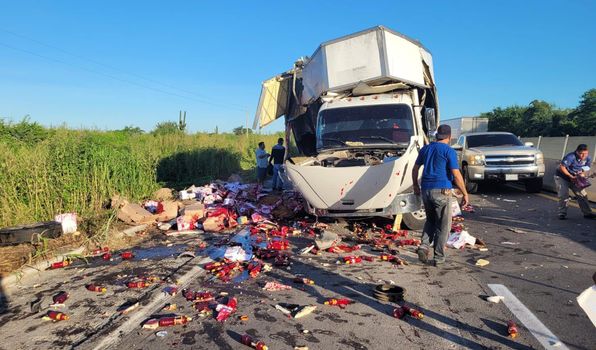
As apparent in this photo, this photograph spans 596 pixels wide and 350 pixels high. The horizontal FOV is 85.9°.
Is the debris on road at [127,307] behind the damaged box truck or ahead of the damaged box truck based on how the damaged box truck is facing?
ahead

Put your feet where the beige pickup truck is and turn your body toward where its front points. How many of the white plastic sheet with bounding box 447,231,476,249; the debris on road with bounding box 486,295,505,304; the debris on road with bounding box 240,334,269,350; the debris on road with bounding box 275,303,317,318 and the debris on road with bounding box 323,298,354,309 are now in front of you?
5

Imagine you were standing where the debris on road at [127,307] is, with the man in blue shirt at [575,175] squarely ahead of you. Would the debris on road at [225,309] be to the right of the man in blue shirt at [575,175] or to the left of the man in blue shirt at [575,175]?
right

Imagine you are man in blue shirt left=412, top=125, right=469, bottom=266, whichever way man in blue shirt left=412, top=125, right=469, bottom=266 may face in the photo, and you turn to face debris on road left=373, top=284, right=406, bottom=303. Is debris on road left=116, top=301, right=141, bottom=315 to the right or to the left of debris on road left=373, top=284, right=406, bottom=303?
right

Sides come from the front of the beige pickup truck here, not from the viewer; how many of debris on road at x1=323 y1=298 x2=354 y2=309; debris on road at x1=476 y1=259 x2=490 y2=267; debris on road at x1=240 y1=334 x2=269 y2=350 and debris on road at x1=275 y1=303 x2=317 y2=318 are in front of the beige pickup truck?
4

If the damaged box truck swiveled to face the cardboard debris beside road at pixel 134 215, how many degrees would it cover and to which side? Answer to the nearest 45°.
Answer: approximately 90° to its right

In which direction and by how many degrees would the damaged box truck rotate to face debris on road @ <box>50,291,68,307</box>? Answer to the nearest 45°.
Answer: approximately 45° to its right

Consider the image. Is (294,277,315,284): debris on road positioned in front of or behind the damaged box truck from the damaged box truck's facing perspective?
in front

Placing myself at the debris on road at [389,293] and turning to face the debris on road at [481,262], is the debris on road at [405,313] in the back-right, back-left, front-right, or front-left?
back-right

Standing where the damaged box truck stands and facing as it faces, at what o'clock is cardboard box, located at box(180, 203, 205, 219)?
The cardboard box is roughly at 3 o'clock from the damaged box truck.

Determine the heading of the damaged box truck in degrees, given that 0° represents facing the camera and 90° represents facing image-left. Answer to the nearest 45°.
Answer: approximately 0°

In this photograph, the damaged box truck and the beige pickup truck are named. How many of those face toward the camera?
2

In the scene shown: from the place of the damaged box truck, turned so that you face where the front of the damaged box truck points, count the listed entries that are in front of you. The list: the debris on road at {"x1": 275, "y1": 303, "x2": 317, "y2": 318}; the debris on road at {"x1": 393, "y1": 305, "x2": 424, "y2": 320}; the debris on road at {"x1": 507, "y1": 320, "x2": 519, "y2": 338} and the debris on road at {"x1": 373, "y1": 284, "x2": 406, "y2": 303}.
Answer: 4

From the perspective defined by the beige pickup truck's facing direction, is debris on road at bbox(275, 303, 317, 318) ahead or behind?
ahead

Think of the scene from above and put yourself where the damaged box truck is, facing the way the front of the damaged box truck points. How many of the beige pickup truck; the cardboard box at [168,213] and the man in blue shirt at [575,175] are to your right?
1

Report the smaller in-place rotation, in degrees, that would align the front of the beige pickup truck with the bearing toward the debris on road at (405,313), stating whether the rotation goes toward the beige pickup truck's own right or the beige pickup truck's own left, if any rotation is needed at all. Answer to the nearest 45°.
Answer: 0° — it already faces it
